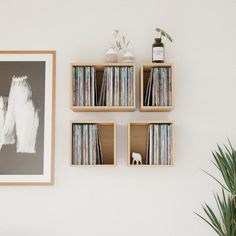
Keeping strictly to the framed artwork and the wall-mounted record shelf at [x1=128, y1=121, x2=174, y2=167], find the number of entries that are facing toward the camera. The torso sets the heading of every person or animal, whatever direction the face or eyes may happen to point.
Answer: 2

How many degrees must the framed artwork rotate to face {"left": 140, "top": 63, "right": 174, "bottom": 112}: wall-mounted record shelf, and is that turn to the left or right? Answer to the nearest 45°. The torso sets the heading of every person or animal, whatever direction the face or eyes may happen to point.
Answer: approximately 90° to its left

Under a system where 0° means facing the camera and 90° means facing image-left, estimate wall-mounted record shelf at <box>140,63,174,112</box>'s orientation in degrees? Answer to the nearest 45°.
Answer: approximately 0°

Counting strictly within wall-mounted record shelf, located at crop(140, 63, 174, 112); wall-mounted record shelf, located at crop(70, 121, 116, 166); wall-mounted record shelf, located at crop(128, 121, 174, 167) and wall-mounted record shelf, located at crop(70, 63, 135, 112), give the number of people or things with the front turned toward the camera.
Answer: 4

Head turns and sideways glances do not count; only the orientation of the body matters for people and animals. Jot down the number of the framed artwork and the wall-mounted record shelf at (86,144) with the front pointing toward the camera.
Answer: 2

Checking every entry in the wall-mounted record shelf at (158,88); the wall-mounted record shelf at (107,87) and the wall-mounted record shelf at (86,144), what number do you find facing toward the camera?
3

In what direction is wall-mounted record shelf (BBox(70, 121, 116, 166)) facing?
toward the camera

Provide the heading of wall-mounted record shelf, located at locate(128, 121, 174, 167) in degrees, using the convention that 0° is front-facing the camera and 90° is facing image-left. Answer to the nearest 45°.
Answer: approximately 0°

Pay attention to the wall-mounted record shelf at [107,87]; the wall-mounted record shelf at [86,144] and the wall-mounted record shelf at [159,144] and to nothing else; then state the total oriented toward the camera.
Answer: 3

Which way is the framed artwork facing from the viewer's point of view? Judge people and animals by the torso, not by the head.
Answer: toward the camera
